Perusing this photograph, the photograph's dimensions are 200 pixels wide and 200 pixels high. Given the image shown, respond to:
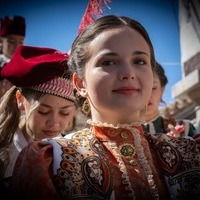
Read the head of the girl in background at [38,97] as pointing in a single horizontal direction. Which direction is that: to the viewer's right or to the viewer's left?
to the viewer's right

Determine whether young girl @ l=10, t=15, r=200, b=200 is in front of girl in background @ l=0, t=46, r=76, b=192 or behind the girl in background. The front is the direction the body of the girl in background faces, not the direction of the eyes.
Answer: in front

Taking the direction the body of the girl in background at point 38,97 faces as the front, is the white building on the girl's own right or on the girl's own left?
on the girl's own left

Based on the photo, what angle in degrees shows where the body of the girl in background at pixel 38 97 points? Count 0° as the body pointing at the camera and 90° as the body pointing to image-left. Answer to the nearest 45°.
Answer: approximately 315°

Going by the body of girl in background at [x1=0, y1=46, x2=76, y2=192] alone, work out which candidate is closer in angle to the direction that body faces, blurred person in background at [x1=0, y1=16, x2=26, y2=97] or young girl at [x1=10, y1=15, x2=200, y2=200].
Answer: the young girl

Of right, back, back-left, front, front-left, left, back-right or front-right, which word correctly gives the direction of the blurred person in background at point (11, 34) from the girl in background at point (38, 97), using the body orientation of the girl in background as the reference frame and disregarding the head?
back-left
